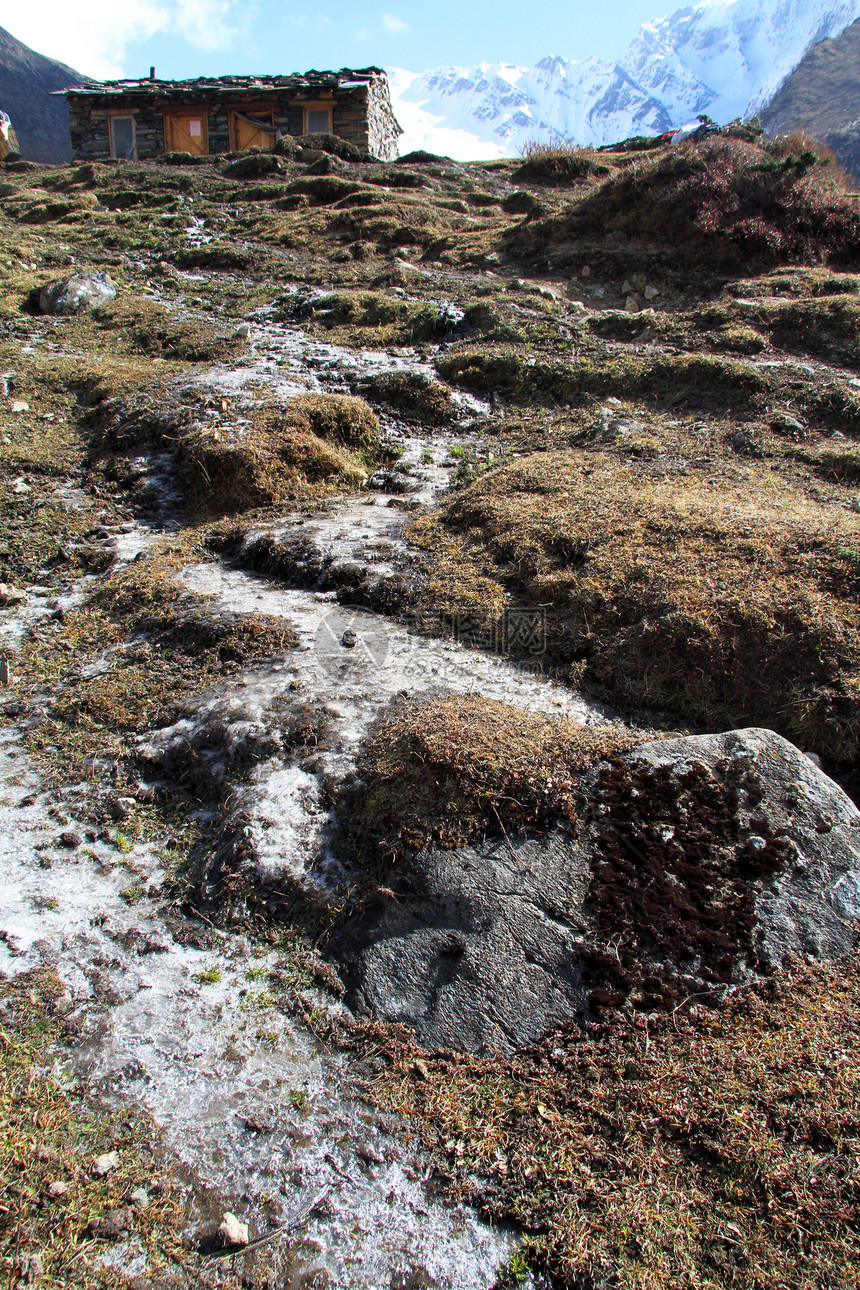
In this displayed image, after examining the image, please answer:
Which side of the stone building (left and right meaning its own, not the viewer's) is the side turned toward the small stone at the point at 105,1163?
front

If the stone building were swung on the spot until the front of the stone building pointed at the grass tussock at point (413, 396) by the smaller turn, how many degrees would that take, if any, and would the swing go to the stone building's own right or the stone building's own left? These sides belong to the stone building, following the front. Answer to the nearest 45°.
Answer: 0° — it already faces it

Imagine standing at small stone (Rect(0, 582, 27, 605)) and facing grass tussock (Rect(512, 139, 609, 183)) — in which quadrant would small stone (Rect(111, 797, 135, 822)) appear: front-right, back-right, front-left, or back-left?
back-right

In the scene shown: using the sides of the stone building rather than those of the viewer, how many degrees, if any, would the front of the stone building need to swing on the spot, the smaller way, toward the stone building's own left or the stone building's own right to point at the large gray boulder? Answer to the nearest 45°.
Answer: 0° — it already faces it

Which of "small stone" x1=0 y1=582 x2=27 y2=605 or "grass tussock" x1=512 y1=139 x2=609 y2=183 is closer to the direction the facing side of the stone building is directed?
the small stone

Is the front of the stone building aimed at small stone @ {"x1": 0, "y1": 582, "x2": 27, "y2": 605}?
yes

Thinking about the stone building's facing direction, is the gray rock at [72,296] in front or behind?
in front

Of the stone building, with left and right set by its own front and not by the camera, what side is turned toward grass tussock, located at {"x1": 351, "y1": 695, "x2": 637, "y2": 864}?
front

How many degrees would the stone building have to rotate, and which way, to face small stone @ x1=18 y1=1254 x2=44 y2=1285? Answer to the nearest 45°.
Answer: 0° — it already faces it

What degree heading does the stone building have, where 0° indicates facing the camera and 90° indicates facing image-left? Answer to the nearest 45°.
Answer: approximately 0°

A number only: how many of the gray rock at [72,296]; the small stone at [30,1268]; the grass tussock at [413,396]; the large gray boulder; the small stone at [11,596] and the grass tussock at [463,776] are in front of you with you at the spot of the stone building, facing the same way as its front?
6
